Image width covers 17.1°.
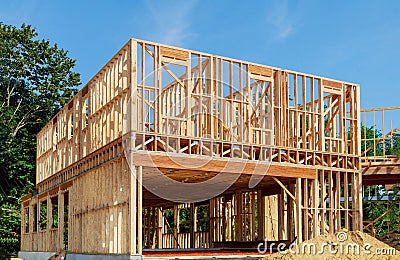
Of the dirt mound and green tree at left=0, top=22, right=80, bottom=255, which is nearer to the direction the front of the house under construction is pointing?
the dirt mound

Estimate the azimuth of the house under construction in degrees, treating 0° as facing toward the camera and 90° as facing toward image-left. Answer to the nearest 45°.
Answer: approximately 315°

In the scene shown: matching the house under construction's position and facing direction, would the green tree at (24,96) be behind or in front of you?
behind

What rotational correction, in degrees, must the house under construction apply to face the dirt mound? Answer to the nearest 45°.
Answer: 0° — it already faces it
